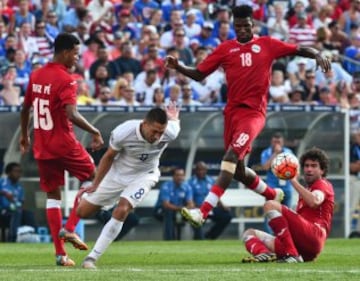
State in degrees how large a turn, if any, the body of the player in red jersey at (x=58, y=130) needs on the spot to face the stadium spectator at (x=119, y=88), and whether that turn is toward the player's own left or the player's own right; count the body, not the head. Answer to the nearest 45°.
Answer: approximately 45° to the player's own left

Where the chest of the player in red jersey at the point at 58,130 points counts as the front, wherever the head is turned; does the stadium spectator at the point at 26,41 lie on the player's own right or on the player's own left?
on the player's own left

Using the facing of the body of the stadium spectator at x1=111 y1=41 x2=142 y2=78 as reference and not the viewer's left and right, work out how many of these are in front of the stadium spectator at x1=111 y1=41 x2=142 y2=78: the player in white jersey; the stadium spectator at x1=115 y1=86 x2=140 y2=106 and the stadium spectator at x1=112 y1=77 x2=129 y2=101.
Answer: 3

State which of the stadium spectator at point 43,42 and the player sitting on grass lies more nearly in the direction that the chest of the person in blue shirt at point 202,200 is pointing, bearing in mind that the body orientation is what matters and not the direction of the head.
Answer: the player sitting on grass

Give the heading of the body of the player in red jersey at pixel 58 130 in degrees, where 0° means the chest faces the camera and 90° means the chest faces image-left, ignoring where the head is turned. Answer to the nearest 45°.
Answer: approximately 225°

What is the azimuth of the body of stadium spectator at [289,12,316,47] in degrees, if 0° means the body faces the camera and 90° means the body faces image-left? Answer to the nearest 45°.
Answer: approximately 0°
